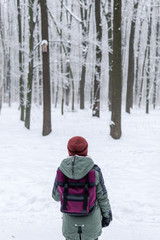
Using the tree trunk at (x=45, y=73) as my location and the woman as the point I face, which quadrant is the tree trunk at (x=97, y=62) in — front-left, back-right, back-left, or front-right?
back-left

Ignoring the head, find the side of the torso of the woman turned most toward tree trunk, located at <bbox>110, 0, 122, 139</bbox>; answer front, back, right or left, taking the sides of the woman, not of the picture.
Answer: front

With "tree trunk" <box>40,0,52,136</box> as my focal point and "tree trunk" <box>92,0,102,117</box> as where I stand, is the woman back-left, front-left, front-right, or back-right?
front-left

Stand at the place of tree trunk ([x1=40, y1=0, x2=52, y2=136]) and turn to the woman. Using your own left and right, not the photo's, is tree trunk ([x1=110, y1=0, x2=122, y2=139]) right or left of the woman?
left

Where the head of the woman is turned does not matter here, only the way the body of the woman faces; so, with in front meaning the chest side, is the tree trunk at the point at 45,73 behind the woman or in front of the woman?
in front

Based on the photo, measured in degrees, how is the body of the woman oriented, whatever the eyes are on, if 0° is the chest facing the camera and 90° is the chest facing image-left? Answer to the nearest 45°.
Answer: approximately 180°

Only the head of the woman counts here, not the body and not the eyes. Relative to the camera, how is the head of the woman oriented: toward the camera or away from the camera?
away from the camera

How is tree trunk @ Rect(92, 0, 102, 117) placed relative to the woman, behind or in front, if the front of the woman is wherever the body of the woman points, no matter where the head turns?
in front
